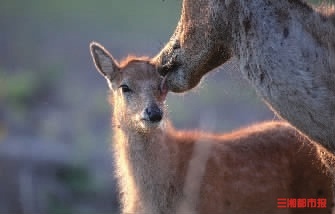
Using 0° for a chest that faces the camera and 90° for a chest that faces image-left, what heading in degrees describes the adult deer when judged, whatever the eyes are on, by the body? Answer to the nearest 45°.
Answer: approximately 90°
